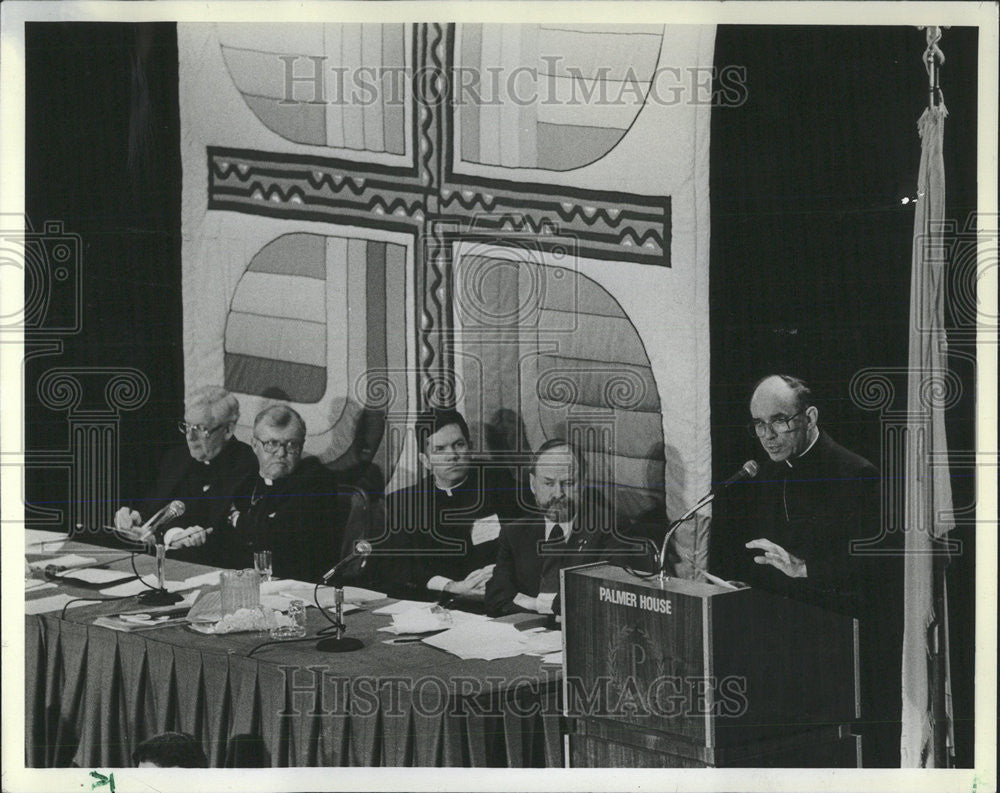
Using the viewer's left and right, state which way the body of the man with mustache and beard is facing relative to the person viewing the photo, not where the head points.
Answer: facing the viewer

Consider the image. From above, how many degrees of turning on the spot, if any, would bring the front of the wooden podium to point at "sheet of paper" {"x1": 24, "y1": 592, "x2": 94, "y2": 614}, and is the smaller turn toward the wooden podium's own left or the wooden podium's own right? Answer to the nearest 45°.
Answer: approximately 45° to the wooden podium's own right

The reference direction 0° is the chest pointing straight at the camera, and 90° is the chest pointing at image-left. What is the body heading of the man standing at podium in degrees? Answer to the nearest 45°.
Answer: approximately 45°

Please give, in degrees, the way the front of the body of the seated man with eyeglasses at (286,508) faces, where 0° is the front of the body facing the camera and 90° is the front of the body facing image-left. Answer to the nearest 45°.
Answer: approximately 45°

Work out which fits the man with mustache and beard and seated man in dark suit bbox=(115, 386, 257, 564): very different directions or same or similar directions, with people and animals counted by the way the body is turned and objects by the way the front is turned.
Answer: same or similar directions

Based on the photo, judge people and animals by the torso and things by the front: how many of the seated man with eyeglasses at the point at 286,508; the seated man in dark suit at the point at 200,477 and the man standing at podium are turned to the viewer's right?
0

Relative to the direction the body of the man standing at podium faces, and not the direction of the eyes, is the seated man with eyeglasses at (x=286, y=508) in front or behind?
in front

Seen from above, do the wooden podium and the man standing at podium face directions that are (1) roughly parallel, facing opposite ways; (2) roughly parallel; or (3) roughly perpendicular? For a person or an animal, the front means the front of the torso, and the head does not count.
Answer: roughly parallel
